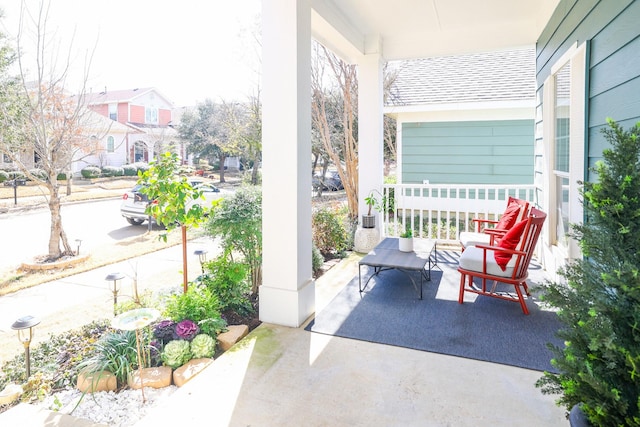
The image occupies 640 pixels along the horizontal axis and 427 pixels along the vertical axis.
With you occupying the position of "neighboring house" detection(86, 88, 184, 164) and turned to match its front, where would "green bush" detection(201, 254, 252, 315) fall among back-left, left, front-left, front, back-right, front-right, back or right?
front-right

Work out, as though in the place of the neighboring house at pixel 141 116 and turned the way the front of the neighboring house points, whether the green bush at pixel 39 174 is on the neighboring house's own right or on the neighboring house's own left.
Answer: on the neighboring house's own right

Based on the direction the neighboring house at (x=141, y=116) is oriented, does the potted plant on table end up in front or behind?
in front

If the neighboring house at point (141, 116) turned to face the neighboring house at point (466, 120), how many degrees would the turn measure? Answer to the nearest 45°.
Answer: approximately 45° to its left

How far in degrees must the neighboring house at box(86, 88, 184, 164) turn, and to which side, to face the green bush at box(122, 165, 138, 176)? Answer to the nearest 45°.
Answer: approximately 45° to its right

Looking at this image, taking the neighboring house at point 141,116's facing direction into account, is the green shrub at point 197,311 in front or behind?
in front

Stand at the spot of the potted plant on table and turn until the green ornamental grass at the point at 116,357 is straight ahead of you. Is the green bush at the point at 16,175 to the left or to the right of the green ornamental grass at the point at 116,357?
right

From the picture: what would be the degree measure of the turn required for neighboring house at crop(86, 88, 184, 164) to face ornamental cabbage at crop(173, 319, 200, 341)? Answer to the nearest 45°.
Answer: approximately 45° to its right

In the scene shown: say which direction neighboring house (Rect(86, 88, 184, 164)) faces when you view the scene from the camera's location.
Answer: facing the viewer and to the right of the viewer

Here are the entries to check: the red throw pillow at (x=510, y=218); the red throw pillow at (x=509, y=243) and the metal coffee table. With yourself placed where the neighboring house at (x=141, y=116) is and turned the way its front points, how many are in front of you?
3

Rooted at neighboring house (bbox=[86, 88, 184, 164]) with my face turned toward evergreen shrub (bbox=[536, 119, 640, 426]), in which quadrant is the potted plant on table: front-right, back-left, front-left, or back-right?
front-left

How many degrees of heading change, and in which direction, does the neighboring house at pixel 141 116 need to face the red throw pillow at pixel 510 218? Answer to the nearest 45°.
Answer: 0° — it already faces it

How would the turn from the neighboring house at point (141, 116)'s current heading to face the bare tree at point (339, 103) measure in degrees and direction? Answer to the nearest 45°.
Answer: approximately 45° to its left
